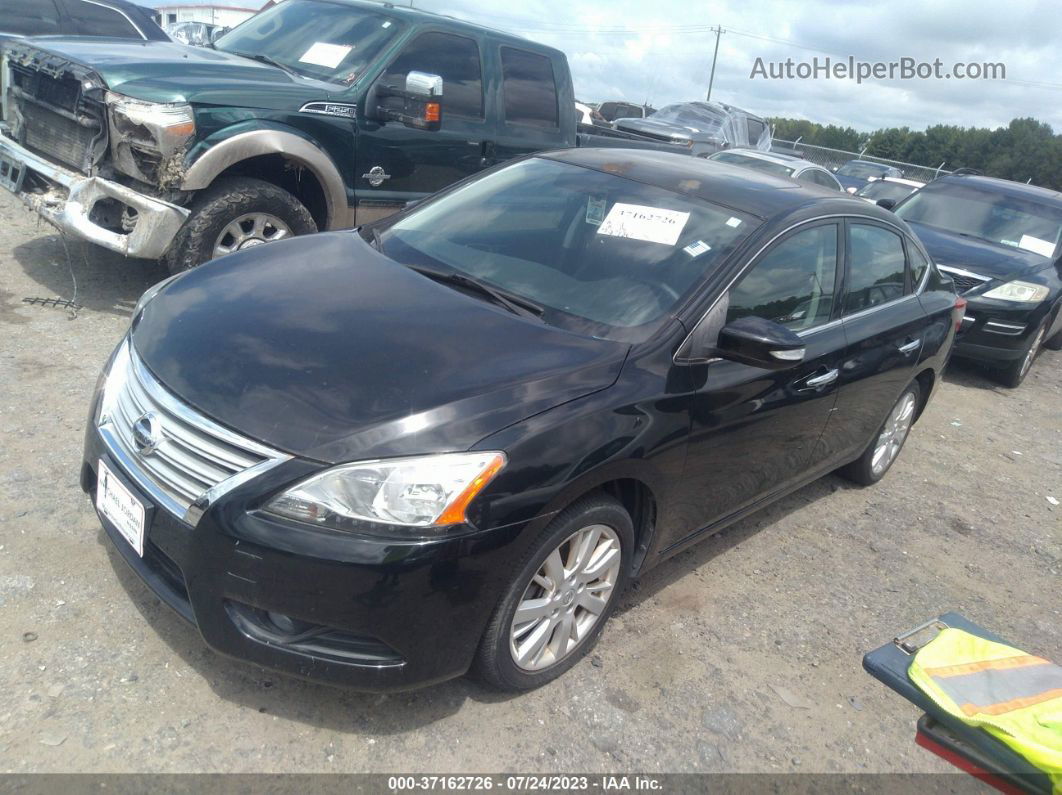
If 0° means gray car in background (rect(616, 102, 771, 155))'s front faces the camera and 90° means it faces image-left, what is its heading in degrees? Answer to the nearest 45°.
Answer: approximately 45°

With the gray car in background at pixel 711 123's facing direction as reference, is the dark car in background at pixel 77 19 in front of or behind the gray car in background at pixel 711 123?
in front

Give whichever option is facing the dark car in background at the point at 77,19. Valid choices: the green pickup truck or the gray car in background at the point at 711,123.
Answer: the gray car in background at the point at 711,123

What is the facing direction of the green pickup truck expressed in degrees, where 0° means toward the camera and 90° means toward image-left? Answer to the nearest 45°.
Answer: approximately 45°

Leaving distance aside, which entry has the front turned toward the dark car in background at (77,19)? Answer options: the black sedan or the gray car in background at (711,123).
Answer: the gray car in background at (711,123)

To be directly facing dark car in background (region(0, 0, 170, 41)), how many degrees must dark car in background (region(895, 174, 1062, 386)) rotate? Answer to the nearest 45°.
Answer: approximately 45° to its right

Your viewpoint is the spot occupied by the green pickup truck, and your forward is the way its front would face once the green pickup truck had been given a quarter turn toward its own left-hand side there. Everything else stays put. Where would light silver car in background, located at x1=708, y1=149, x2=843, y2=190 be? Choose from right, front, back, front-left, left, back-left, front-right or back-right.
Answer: left

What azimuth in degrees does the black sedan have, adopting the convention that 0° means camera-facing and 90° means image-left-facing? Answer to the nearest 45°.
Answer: approximately 45°
